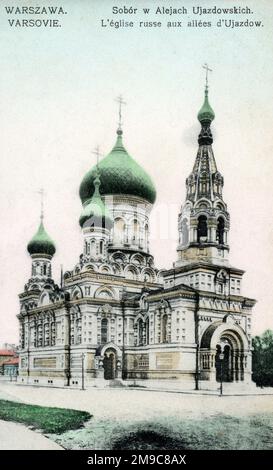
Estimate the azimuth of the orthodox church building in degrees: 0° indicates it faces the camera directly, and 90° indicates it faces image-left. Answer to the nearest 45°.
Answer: approximately 315°
